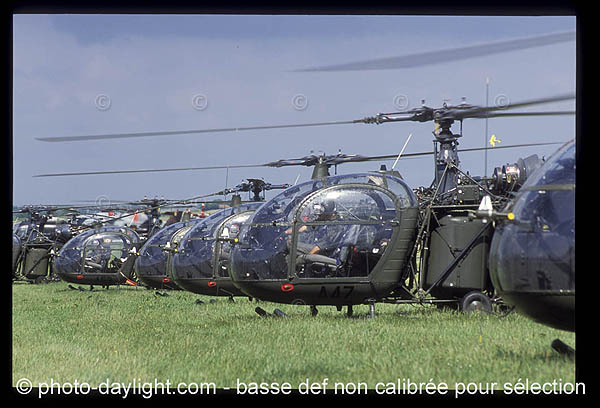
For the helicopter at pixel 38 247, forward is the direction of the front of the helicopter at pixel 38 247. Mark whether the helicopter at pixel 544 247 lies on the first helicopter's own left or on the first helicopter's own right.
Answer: on the first helicopter's own left

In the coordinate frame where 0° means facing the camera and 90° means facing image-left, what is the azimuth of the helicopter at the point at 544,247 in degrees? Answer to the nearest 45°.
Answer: approximately 90°

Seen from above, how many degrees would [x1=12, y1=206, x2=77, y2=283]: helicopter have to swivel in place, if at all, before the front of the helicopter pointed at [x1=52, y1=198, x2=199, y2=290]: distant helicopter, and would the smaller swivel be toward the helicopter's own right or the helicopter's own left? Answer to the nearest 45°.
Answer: approximately 90° to the helicopter's own left

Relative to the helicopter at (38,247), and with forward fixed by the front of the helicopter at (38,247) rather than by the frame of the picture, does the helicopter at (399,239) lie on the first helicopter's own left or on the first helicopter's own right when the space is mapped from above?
on the first helicopter's own left

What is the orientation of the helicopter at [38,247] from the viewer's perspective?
to the viewer's left

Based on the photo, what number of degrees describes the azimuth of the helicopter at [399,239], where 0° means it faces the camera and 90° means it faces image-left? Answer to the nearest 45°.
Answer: approximately 90°

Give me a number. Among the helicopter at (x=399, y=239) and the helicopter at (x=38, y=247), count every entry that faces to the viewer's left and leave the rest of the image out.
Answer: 2

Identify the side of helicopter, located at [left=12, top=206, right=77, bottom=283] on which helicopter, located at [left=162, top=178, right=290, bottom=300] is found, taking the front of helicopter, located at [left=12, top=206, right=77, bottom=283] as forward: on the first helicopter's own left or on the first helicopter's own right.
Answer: on the first helicopter's own left
